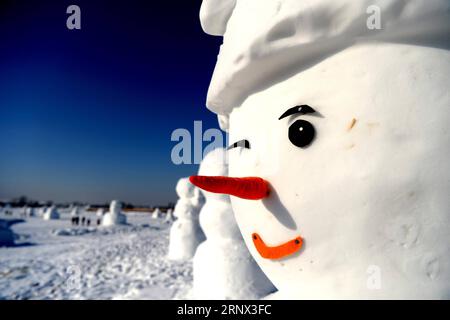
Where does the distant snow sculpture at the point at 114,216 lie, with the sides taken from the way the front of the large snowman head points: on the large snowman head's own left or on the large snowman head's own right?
on the large snowman head's own right

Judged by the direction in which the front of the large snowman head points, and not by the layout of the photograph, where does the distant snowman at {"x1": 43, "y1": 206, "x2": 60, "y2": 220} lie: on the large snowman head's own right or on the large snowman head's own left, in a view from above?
on the large snowman head's own right

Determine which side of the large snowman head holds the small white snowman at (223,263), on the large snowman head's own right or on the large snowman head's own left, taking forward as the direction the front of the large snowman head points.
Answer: on the large snowman head's own right

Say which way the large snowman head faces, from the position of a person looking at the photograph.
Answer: facing the viewer and to the left of the viewer
